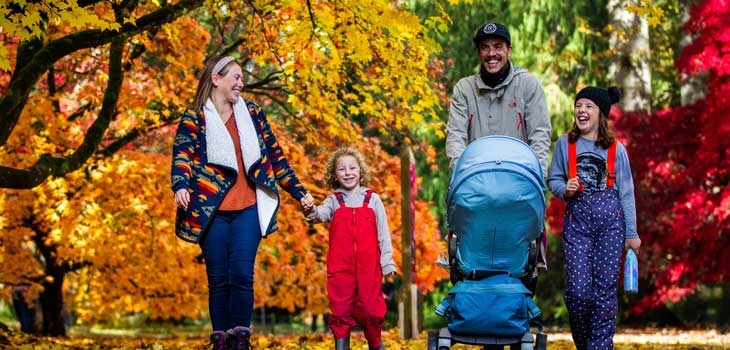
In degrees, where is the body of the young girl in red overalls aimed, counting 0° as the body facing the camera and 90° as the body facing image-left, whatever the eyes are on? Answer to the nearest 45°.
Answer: approximately 0°

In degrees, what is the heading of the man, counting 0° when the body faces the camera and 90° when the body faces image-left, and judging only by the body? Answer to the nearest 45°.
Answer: approximately 0°

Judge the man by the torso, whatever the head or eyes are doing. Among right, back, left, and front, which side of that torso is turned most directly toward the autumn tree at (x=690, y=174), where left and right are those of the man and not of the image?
back

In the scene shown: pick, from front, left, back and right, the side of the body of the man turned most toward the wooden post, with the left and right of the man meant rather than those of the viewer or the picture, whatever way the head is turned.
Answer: back

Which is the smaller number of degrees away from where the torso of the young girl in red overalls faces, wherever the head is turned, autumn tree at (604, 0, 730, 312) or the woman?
the woman

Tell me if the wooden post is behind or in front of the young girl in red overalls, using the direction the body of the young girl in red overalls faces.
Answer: behind

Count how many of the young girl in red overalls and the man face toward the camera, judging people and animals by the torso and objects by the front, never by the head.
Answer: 2

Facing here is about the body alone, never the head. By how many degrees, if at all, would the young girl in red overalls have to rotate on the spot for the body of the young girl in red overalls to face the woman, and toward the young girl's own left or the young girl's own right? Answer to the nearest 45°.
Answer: approximately 45° to the young girl's own right

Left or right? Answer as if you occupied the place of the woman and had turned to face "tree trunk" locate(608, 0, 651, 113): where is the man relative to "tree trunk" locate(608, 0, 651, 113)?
right
